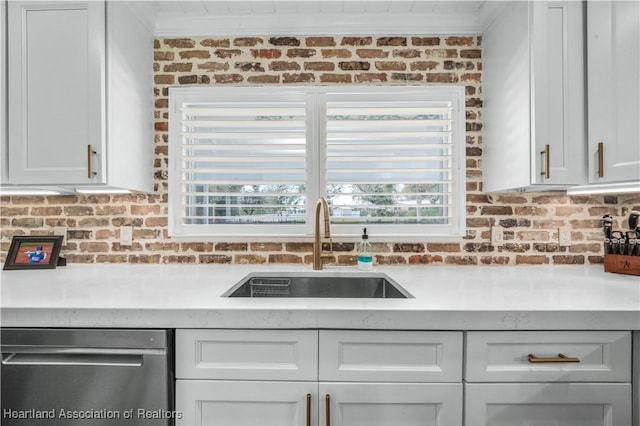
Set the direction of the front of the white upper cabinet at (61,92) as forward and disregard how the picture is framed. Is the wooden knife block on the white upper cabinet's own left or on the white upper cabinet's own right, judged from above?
on the white upper cabinet's own left

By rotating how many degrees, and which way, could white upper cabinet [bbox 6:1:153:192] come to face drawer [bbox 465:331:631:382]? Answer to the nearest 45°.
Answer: approximately 45° to its left

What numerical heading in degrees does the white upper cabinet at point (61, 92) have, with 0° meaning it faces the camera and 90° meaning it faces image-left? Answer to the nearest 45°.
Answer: approximately 0°

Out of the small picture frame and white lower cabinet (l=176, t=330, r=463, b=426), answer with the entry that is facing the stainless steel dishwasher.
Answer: the small picture frame

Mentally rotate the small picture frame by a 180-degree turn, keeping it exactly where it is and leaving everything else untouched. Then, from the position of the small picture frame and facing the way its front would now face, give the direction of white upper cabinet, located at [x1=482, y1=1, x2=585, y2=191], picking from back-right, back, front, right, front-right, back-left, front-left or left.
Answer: back-right

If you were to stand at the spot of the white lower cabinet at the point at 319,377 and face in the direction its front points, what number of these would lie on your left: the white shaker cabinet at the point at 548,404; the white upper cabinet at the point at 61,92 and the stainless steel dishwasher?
1

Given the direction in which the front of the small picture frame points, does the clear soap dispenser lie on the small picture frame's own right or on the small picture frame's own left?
on the small picture frame's own left

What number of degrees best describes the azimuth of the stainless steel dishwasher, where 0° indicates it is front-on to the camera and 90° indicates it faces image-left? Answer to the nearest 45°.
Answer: approximately 0°

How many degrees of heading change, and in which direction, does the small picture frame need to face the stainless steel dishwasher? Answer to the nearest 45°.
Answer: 0° — it already faces it
